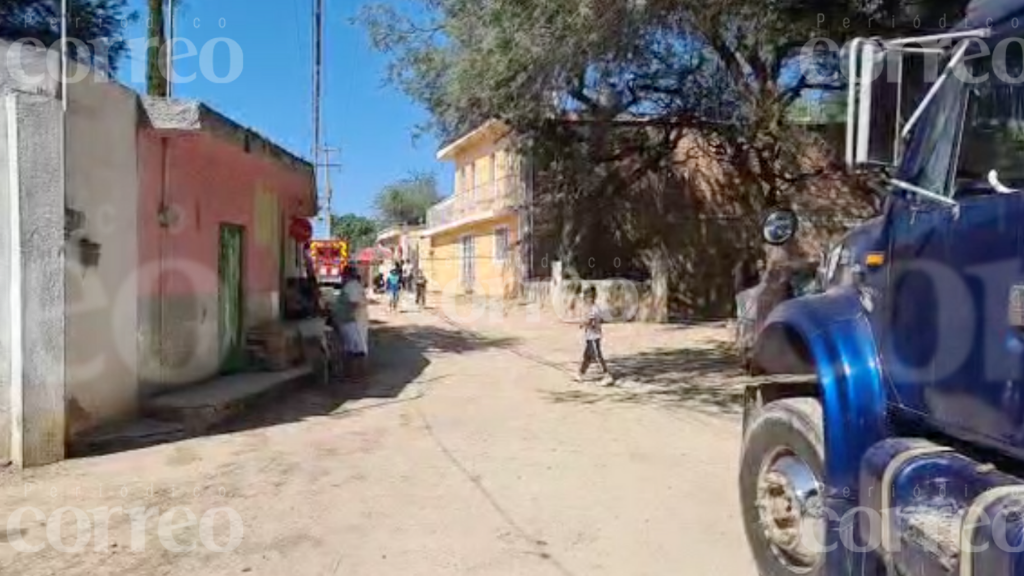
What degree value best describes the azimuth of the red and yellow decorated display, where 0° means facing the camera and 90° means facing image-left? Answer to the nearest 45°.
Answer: approximately 0°

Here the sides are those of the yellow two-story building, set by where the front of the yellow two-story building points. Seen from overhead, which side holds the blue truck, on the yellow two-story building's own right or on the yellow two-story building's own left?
on the yellow two-story building's own left

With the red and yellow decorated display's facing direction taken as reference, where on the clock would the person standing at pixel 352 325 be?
The person standing is roughly at 12 o'clock from the red and yellow decorated display.
